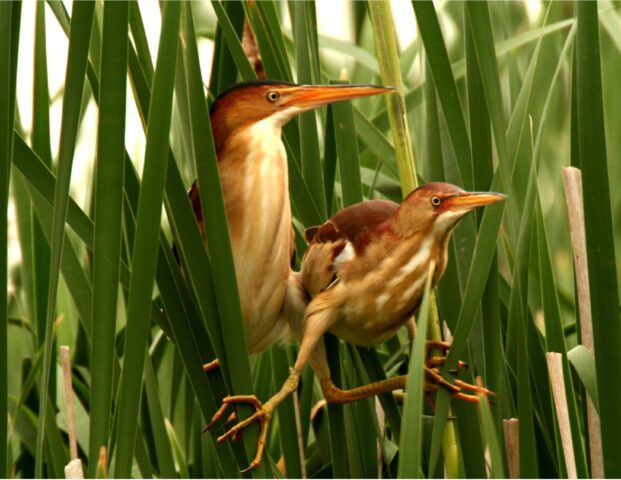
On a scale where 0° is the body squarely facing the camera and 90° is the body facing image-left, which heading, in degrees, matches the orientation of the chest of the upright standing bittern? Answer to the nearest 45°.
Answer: approximately 270°
